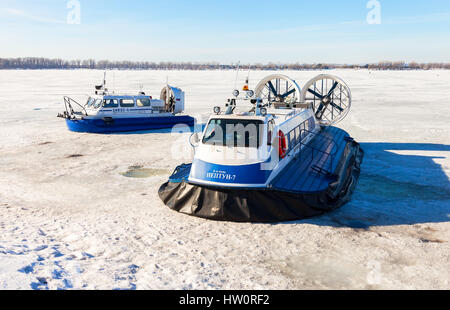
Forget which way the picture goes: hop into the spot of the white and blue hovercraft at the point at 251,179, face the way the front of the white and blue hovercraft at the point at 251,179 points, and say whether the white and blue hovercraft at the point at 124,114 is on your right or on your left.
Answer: on your right

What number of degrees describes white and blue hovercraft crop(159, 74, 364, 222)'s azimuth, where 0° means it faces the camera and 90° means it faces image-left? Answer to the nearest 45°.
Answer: approximately 45°
